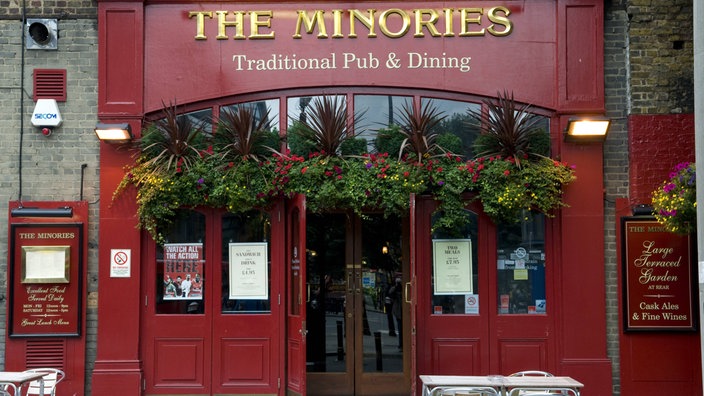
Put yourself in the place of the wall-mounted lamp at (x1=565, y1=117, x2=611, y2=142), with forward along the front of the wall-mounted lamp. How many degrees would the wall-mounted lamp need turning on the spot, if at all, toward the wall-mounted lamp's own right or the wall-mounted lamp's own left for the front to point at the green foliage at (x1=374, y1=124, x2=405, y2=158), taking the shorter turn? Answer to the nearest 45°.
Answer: approximately 90° to the wall-mounted lamp's own right

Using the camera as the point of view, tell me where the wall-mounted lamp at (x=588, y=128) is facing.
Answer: facing the viewer

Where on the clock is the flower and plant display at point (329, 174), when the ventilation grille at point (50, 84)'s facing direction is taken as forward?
The flower and plant display is roughly at 10 o'clock from the ventilation grille.

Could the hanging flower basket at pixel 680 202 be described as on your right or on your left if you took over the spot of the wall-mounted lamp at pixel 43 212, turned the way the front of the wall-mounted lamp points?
on your left

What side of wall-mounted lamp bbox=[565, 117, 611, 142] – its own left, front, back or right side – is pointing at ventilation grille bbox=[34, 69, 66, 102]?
right

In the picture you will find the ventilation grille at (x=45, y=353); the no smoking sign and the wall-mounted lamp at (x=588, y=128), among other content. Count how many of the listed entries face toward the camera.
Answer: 3

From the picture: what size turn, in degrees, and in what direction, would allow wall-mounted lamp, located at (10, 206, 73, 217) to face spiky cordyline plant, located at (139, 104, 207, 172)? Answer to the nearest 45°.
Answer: approximately 45° to its left

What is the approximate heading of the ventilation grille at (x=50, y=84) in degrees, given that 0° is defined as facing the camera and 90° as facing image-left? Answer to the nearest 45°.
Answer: approximately 0°
